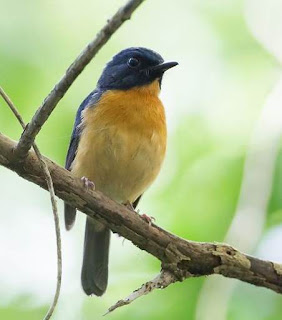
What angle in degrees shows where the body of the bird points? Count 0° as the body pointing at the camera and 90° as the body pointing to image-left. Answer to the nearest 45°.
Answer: approximately 315°

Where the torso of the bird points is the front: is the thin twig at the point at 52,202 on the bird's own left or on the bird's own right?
on the bird's own right
